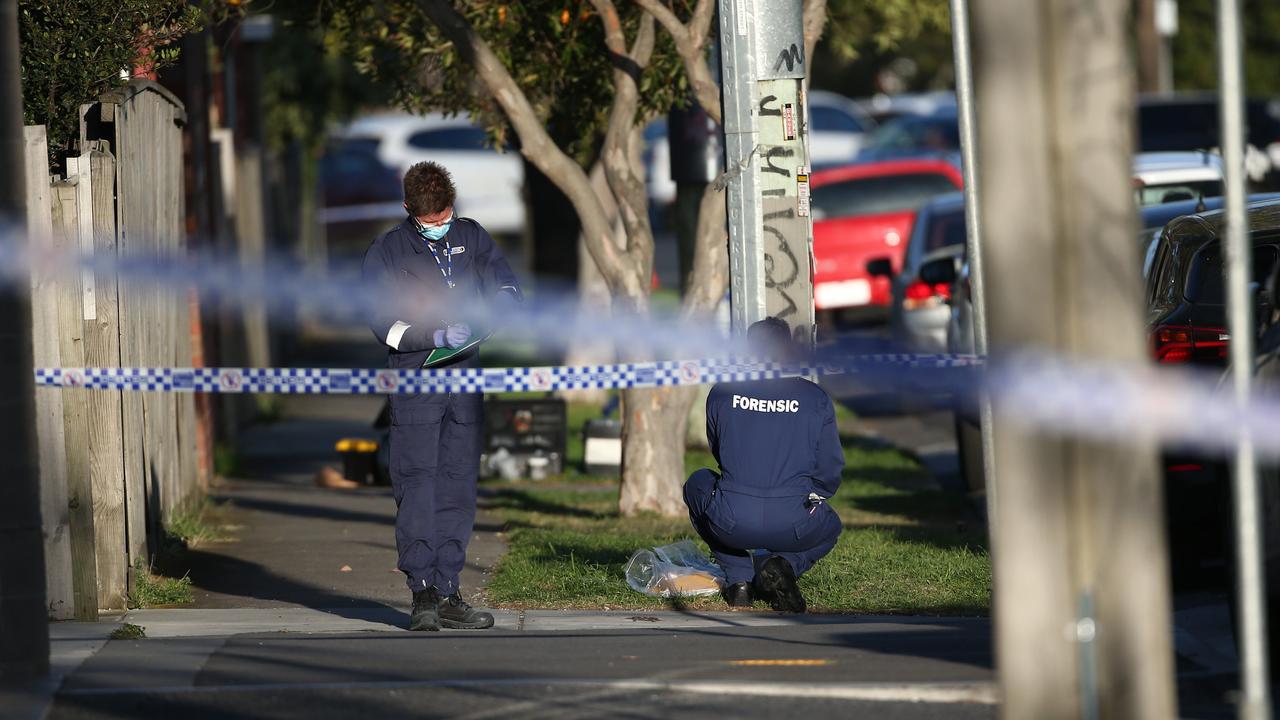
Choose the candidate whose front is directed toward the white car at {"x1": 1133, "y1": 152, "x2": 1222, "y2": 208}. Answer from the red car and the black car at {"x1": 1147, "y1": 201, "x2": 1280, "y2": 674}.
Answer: the black car

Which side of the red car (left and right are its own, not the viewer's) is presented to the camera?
back

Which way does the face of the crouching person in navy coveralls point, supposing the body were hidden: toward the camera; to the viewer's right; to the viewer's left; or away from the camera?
away from the camera

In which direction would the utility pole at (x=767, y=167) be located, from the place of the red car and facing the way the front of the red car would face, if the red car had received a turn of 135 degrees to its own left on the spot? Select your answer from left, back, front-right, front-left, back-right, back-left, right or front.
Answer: front-left

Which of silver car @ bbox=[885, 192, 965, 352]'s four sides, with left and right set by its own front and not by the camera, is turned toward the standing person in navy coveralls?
back

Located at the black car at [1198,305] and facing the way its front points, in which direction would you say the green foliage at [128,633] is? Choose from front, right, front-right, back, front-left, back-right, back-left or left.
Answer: back-left

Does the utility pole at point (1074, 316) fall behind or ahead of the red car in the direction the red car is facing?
behind

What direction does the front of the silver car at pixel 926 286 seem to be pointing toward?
away from the camera

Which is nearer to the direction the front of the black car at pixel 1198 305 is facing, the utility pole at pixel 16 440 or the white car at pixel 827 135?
the white car

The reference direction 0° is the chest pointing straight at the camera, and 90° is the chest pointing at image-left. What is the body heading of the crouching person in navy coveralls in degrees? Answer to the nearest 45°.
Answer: approximately 180°

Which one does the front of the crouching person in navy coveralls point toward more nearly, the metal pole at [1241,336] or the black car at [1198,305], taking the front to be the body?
the black car

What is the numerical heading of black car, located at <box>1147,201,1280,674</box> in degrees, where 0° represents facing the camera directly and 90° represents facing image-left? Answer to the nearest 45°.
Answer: approximately 180°

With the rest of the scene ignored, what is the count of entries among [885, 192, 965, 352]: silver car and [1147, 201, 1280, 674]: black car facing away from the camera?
2

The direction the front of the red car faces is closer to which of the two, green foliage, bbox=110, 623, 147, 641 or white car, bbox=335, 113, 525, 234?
the white car
